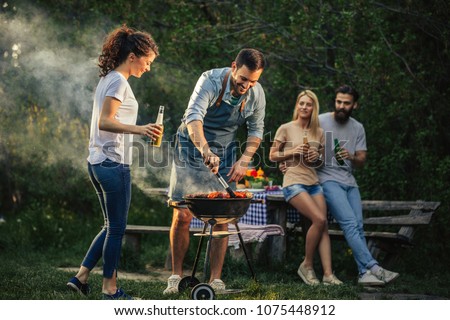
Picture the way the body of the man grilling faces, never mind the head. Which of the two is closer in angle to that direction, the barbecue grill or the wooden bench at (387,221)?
the barbecue grill

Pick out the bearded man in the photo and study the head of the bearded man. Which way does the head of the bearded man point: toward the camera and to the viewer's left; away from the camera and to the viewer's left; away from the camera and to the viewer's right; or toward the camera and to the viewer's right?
toward the camera and to the viewer's left

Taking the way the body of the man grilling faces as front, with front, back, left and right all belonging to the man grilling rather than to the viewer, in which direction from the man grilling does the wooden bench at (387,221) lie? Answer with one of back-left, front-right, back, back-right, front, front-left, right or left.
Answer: left

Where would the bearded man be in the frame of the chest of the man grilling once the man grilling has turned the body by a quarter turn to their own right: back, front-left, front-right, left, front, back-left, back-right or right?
back

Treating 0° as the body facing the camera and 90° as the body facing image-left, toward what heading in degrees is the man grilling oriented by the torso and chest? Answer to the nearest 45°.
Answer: approximately 315°
